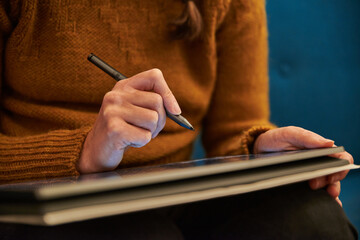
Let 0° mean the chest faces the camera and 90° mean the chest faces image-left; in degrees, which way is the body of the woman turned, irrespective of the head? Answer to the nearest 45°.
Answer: approximately 315°
